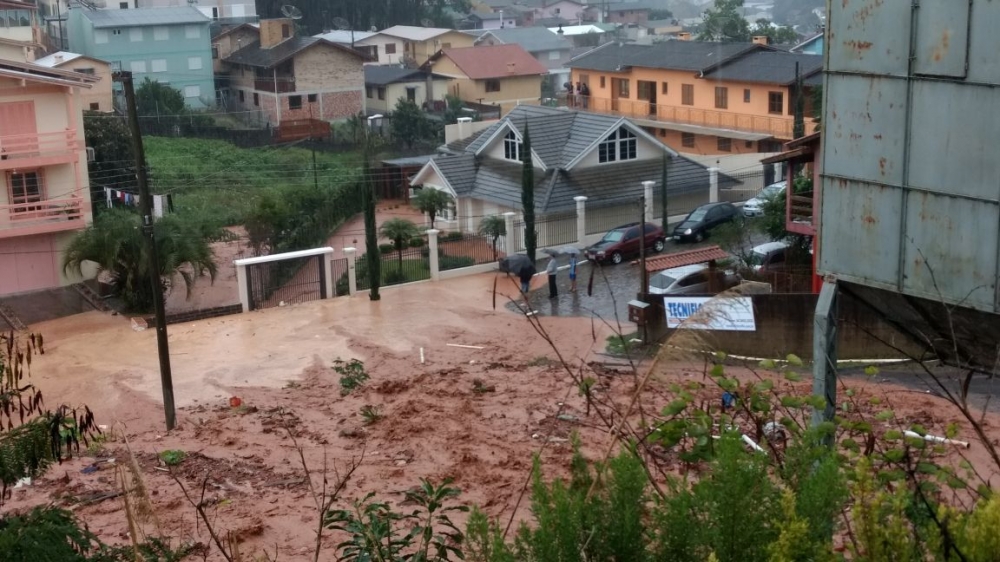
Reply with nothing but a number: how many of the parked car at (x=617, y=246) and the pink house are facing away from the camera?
0

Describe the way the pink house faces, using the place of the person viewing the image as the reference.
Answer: facing the viewer and to the right of the viewer

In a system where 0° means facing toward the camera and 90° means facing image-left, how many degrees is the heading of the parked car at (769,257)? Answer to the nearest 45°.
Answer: approximately 45°

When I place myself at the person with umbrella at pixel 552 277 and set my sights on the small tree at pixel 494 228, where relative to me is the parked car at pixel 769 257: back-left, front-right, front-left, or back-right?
back-right

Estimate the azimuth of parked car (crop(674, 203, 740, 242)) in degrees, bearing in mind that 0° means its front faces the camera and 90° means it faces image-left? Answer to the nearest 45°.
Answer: approximately 45°

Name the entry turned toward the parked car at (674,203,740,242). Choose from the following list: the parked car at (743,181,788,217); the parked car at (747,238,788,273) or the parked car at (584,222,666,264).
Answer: the parked car at (743,181,788,217)

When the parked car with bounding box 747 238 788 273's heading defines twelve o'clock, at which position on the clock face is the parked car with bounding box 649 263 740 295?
the parked car with bounding box 649 263 740 295 is roughly at 12 o'clock from the parked car with bounding box 747 238 788 273.

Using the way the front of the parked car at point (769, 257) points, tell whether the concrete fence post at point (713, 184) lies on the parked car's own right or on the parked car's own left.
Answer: on the parked car's own right

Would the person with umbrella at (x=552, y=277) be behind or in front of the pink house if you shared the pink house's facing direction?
in front

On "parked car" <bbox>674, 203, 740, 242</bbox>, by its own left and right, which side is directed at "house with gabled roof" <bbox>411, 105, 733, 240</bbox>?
right

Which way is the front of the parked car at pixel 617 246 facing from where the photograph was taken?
facing the viewer and to the left of the viewer

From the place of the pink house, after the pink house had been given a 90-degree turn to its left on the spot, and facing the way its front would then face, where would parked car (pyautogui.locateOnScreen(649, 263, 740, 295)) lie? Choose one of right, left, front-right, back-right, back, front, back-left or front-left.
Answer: right

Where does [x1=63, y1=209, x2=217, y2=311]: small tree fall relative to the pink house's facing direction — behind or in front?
in front

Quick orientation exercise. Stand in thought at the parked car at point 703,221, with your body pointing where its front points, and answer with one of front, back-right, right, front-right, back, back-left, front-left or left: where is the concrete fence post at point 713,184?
back-right

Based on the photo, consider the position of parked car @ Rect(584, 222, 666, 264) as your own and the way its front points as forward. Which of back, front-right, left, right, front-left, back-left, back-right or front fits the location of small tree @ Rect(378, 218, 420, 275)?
front-right
